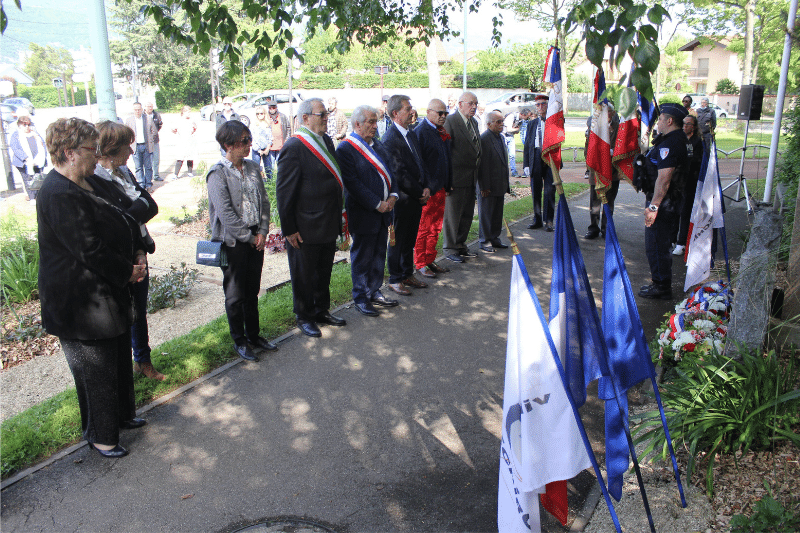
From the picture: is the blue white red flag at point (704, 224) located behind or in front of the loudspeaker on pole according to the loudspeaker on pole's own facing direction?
in front

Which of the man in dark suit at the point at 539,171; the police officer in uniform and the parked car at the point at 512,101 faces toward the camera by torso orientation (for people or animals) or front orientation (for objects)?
the man in dark suit

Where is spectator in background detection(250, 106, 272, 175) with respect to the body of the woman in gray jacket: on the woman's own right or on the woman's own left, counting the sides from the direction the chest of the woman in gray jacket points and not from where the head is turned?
on the woman's own left

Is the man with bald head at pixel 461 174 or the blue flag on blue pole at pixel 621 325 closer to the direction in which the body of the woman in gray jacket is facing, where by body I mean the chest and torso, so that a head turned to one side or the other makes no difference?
the blue flag on blue pole

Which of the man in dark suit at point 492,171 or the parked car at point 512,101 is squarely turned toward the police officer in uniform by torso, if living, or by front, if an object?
the man in dark suit

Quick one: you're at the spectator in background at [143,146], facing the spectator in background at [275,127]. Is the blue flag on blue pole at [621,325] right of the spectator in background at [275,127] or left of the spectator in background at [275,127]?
right

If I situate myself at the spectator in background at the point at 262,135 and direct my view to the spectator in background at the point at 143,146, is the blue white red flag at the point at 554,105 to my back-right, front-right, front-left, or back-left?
back-left

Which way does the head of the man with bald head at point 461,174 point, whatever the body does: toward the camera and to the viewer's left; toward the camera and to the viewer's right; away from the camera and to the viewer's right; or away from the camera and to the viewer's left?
toward the camera and to the viewer's right

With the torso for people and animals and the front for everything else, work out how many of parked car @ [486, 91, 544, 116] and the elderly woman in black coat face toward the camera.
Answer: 0

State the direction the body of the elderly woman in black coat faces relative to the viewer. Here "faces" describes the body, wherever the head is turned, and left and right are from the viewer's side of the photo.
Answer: facing to the right of the viewer

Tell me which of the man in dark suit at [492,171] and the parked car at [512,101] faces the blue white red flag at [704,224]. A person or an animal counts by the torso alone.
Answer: the man in dark suit

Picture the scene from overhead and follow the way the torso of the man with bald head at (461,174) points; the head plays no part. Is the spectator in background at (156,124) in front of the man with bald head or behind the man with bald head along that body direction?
behind

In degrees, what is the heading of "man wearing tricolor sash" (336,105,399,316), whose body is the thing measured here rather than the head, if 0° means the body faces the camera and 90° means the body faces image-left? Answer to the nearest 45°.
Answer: approximately 315°

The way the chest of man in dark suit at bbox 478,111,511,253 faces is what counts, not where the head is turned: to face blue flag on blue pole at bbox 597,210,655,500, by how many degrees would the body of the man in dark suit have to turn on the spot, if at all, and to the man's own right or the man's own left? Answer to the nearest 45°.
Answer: approximately 45° to the man's own right

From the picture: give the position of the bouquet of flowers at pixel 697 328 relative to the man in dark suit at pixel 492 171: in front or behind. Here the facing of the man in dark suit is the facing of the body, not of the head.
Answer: in front

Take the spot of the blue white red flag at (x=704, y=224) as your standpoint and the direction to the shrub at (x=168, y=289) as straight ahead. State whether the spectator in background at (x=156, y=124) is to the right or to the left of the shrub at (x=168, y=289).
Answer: right

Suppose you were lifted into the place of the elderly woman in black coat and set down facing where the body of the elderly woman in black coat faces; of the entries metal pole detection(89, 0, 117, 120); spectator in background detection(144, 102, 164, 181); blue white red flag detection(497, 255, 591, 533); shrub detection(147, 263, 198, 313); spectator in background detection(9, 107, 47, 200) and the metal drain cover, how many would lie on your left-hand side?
4
